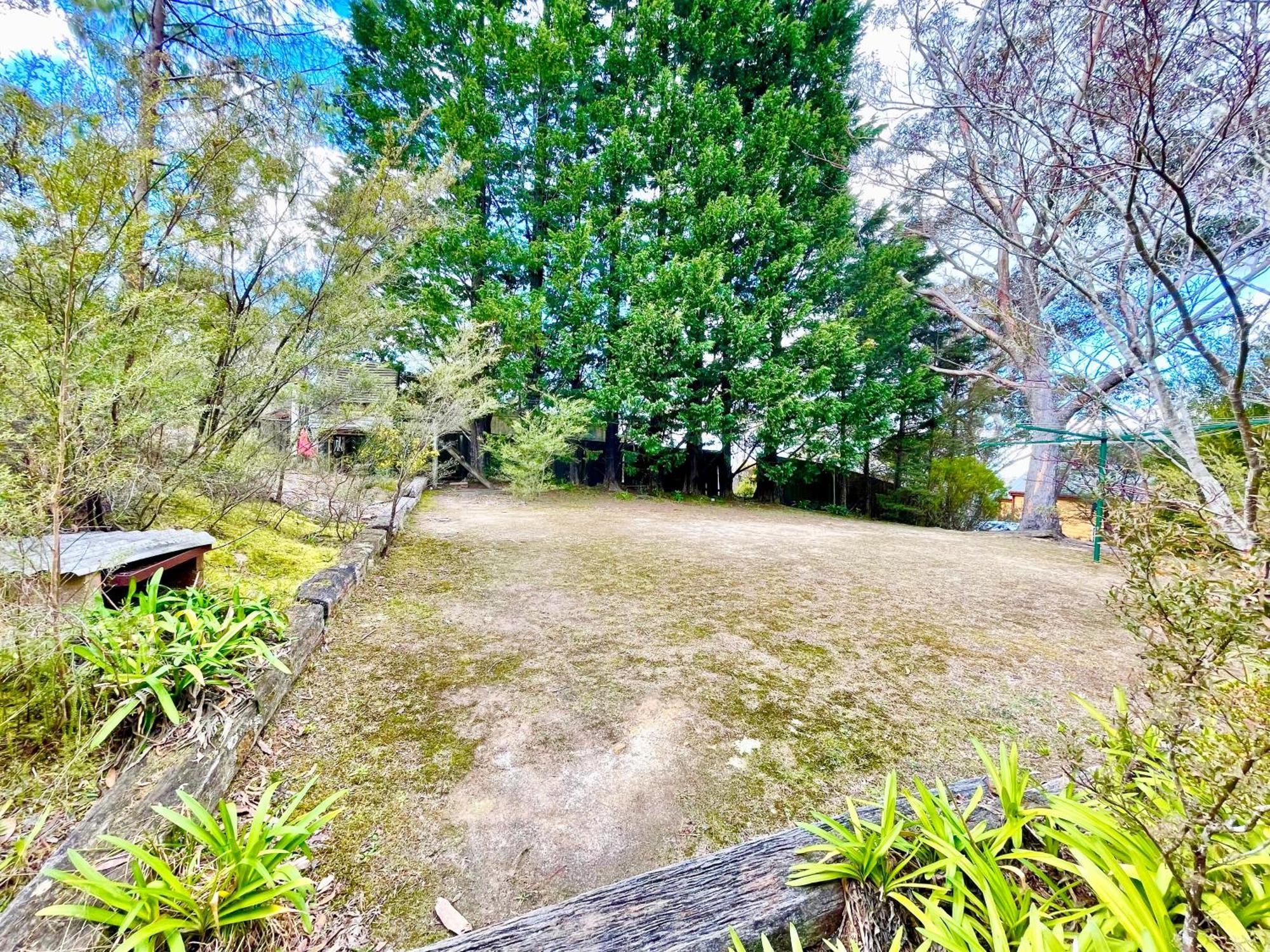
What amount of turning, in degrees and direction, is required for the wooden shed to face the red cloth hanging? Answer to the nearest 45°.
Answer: approximately 90° to its left

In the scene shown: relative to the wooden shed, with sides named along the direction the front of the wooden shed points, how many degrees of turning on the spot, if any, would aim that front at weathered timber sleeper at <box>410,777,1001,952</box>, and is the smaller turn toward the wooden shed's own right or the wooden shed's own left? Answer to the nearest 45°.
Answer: approximately 45° to the wooden shed's own right

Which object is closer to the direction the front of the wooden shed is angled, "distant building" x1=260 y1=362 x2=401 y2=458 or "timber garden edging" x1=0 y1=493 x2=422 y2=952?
the timber garden edging

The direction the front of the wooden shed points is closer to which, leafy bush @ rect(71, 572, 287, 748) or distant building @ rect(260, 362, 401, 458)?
the leafy bush

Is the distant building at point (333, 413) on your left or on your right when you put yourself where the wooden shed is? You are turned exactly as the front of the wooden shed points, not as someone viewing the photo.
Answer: on your left

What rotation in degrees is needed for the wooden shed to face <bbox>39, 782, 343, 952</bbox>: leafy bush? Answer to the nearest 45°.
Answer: approximately 45° to its right

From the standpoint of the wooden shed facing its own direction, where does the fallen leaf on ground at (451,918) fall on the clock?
The fallen leaf on ground is roughly at 1 o'clock from the wooden shed.

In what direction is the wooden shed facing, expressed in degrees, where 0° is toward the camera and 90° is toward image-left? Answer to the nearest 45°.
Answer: approximately 315°

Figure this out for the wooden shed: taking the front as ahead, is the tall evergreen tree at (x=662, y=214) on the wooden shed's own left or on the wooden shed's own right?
on the wooden shed's own left
